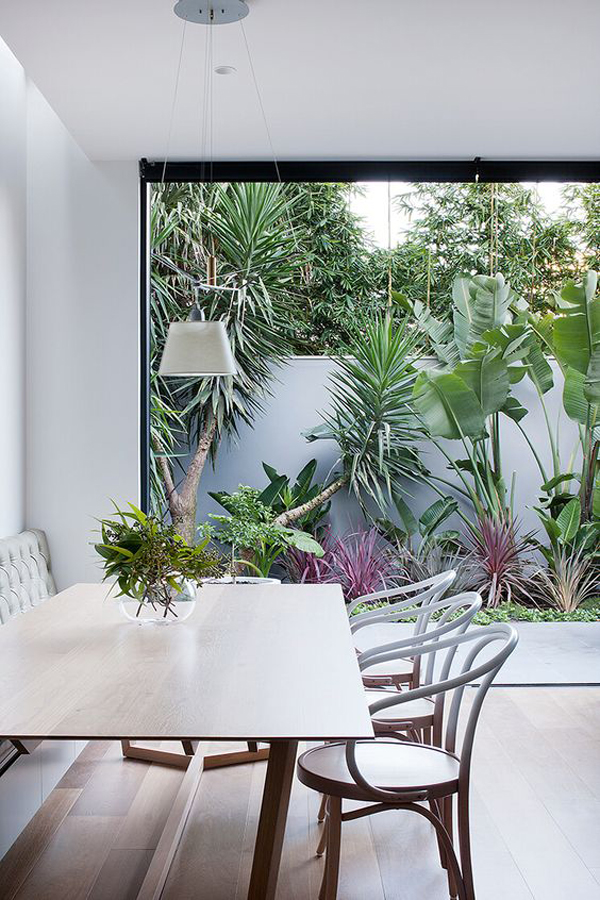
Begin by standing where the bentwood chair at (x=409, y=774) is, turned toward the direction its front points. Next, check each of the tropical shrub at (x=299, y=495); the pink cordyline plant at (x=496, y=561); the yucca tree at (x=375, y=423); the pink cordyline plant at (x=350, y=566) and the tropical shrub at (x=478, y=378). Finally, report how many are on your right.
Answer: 5

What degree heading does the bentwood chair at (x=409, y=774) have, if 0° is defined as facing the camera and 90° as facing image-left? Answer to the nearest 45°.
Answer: approximately 90°

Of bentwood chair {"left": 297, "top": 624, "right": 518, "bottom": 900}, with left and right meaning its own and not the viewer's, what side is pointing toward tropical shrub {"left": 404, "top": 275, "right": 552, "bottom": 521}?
right

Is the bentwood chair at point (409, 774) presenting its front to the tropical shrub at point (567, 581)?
no

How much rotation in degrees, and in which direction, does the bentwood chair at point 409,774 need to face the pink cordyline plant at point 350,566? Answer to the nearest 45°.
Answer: approximately 90° to its right

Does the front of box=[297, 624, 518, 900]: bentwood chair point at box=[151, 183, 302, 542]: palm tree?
no

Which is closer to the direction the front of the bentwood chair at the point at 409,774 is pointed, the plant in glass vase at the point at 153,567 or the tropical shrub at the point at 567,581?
the plant in glass vase

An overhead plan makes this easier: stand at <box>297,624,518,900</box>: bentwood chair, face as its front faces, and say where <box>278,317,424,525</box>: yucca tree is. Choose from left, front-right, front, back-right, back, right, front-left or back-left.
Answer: right

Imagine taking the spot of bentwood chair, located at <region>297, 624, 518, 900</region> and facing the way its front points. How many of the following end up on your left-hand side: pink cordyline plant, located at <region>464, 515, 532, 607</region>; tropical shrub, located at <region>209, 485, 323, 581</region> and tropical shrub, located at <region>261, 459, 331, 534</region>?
0

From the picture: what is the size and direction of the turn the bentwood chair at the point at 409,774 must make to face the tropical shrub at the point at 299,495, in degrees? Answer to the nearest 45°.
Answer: approximately 90° to its right

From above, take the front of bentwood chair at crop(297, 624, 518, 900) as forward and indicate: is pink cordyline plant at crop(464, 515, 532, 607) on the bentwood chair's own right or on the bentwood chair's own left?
on the bentwood chair's own right
